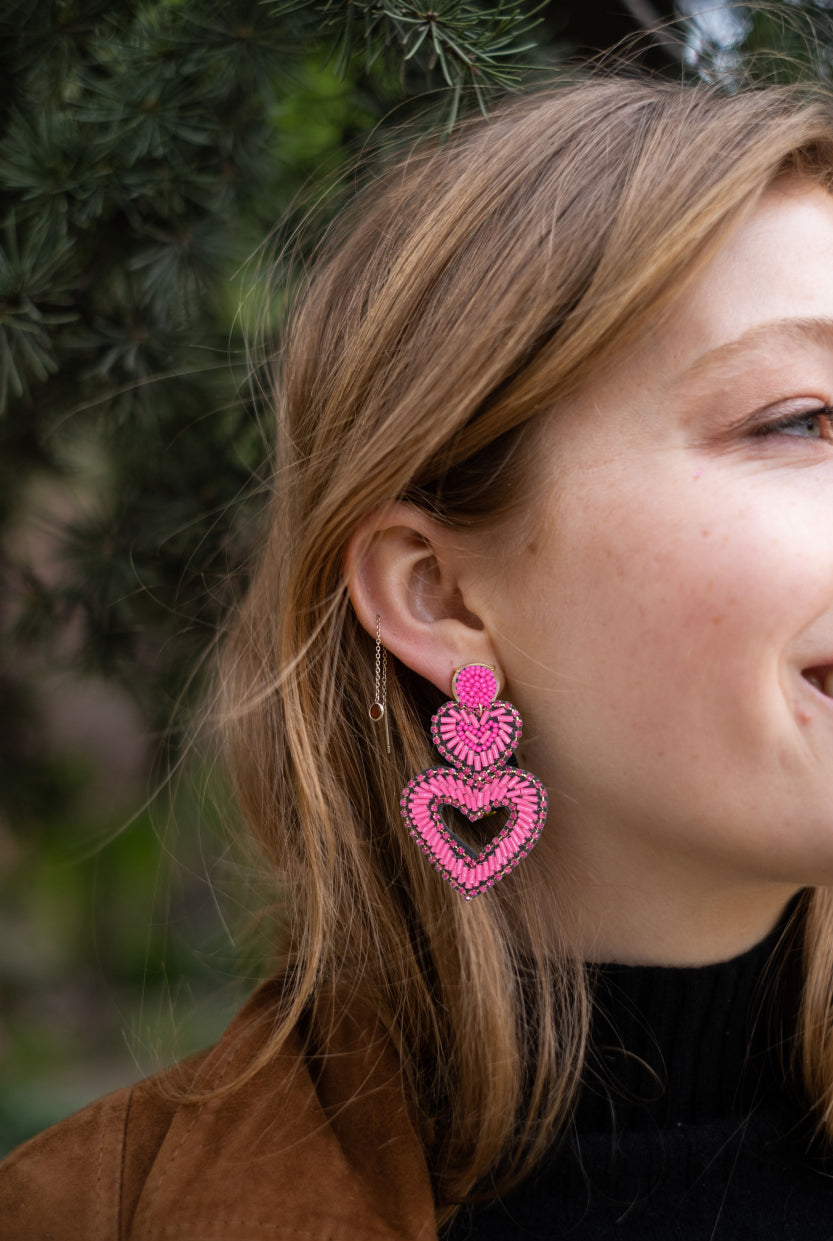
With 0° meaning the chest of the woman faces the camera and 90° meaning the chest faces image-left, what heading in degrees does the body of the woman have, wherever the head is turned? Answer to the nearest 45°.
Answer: approximately 315°

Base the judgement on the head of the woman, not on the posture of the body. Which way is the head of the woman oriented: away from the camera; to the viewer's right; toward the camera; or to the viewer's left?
to the viewer's right
